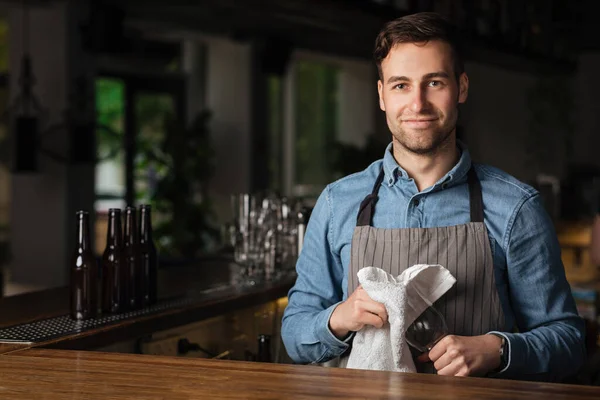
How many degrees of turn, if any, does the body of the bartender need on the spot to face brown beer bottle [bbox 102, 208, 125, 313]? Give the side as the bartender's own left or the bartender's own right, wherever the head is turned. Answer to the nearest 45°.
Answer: approximately 135° to the bartender's own right

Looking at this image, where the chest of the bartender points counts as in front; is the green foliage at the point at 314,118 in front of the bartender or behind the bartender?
behind

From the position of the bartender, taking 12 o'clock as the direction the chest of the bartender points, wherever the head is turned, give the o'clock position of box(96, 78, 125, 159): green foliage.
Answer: The green foliage is roughly at 5 o'clock from the bartender.

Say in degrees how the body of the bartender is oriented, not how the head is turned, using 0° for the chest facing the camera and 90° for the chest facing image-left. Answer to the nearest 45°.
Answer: approximately 0°

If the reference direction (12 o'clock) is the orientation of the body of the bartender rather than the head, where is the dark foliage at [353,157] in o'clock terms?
The dark foliage is roughly at 6 o'clock from the bartender.

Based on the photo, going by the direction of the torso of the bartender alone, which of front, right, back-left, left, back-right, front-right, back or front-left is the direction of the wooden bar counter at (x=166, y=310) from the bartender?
back-right
